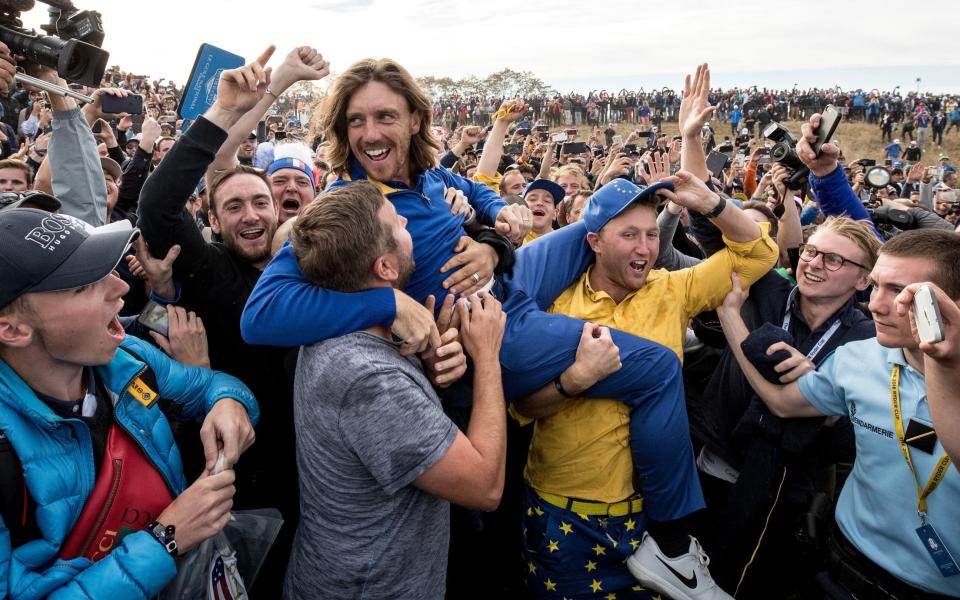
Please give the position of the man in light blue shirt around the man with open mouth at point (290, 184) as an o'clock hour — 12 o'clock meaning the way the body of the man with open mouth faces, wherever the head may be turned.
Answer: The man in light blue shirt is roughly at 11 o'clock from the man with open mouth.

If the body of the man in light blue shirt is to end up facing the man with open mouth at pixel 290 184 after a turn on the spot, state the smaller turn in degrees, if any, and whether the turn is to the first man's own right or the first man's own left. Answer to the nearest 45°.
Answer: approximately 45° to the first man's own right

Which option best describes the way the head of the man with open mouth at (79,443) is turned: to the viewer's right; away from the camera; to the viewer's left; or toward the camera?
to the viewer's right

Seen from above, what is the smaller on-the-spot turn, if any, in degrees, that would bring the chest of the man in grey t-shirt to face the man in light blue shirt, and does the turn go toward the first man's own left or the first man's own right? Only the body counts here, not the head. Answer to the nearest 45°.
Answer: approximately 45° to the first man's own right

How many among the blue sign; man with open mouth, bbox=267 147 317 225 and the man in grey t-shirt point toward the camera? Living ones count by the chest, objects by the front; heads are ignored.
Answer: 2

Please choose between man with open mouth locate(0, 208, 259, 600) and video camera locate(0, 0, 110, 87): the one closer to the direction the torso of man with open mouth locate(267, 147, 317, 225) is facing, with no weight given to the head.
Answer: the man with open mouth

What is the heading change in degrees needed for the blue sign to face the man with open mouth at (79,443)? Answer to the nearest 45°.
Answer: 0° — it already faces them

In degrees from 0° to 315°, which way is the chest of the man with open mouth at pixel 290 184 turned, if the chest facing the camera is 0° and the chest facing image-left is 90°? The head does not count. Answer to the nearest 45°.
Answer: approximately 0°

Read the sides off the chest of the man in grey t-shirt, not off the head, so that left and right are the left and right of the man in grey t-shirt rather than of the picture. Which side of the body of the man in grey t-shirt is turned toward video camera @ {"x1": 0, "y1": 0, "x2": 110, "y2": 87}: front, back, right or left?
left

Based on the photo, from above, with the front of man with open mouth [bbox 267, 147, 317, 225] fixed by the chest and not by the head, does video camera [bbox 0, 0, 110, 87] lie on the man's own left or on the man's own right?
on the man's own right

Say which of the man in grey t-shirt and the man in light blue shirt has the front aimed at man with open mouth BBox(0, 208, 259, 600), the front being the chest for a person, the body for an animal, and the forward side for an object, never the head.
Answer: the man in light blue shirt

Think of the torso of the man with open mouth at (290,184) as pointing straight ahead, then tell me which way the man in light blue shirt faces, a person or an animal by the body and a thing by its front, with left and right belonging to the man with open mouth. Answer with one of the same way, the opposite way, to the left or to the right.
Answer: to the right

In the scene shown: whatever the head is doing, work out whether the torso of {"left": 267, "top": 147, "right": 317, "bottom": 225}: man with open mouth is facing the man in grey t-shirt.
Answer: yes
